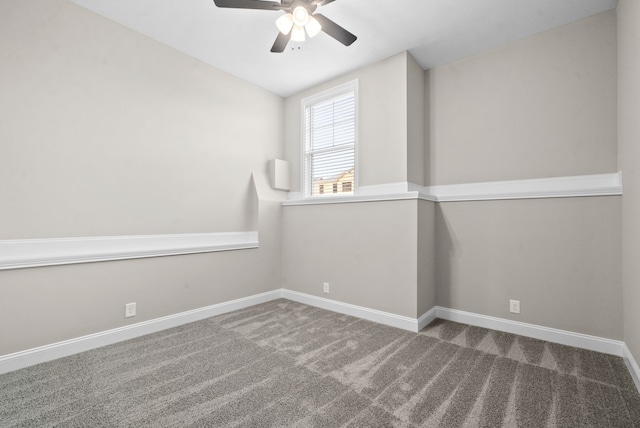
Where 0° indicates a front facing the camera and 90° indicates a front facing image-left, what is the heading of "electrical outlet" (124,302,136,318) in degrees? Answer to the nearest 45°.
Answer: approximately 315°
